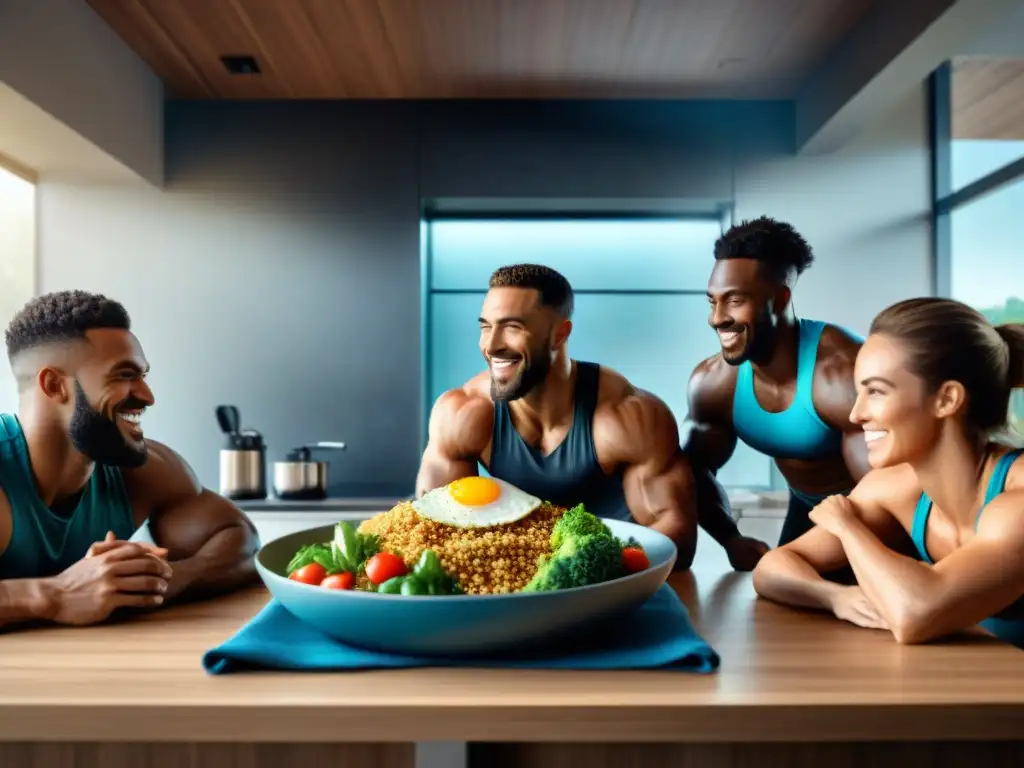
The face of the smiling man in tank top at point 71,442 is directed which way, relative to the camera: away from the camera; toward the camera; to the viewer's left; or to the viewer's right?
to the viewer's right

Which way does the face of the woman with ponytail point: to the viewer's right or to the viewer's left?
to the viewer's left

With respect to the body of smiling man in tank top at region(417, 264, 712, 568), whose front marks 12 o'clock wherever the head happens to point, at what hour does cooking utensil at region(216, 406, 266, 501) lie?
The cooking utensil is roughly at 3 o'clock from the smiling man in tank top.

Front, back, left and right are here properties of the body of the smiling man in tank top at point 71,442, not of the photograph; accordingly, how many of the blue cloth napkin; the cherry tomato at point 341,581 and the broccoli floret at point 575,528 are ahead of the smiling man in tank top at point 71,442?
3

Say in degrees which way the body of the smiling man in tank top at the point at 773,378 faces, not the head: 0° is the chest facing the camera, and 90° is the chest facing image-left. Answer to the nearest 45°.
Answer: approximately 45°

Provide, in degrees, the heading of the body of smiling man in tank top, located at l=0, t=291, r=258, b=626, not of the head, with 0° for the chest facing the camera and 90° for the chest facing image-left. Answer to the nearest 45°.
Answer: approximately 315°
